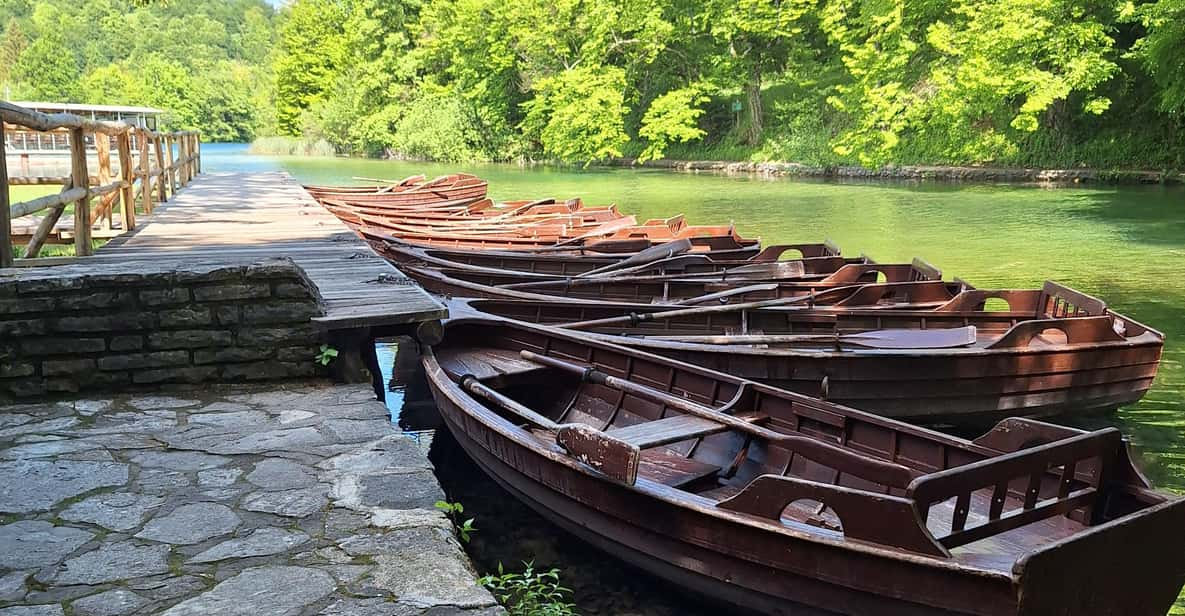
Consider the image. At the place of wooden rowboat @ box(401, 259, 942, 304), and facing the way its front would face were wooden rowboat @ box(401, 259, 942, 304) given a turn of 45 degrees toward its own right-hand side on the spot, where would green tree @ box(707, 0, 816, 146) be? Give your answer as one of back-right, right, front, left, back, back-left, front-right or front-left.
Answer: front-right

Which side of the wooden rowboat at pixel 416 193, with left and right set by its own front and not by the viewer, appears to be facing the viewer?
left

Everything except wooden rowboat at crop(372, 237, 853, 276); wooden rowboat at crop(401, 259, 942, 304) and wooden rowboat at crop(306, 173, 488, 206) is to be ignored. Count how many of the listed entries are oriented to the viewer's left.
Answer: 3

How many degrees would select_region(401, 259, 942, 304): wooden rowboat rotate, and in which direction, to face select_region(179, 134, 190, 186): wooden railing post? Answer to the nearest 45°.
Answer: approximately 45° to its right

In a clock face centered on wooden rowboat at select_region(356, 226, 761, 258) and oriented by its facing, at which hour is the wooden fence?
The wooden fence is roughly at 10 o'clock from the wooden rowboat.

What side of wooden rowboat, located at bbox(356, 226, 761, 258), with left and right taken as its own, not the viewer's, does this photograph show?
left

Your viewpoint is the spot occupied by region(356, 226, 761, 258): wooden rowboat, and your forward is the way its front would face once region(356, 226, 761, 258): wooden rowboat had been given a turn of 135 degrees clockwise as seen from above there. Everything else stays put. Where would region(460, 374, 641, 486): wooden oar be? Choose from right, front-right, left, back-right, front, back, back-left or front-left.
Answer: back-right

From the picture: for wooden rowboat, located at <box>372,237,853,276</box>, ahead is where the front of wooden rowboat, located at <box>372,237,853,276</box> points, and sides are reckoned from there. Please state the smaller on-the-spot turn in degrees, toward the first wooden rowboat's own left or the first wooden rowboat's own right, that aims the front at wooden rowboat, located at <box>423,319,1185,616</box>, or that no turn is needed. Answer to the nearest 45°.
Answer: approximately 90° to the first wooden rowboat's own left

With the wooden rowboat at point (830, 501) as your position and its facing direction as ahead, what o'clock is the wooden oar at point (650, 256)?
The wooden oar is roughly at 1 o'clock from the wooden rowboat.

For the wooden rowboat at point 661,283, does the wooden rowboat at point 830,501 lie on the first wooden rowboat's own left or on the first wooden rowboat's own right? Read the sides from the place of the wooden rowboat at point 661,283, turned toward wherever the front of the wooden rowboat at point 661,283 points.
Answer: on the first wooden rowboat's own left

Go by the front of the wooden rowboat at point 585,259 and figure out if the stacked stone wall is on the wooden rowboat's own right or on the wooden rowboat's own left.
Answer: on the wooden rowboat's own left

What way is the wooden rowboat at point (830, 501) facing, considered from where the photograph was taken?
facing away from the viewer and to the left of the viewer

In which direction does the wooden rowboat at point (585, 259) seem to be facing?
to the viewer's left

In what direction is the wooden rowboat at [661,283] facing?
to the viewer's left

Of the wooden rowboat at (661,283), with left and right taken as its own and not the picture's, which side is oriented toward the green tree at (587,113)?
right

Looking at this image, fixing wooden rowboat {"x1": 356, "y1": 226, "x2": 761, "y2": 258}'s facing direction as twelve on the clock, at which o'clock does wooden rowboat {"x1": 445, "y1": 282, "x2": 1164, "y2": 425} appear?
wooden rowboat {"x1": 445, "y1": 282, "x2": 1164, "y2": 425} is roughly at 8 o'clock from wooden rowboat {"x1": 356, "y1": 226, "x2": 761, "y2": 258}.
